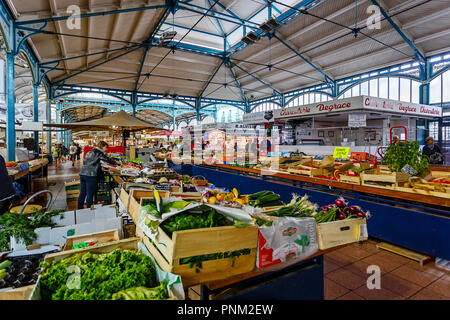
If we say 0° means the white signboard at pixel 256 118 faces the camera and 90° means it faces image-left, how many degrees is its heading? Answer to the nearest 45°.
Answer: approximately 45°

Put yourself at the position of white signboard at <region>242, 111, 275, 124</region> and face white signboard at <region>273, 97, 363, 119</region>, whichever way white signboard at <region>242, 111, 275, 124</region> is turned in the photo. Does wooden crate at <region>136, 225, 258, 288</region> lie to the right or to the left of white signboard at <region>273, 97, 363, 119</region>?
right

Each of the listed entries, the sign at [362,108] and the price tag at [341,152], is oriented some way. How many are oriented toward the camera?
2

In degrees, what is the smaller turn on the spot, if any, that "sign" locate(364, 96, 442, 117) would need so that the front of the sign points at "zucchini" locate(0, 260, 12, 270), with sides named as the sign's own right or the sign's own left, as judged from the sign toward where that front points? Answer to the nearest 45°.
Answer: approximately 45° to the sign's own right

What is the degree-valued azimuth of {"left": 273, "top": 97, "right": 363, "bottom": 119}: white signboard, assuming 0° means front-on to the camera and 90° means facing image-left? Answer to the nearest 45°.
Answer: approximately 45°

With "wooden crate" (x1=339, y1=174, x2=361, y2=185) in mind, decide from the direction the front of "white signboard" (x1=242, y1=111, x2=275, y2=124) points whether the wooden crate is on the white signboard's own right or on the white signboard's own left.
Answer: on the white signboard's own left
